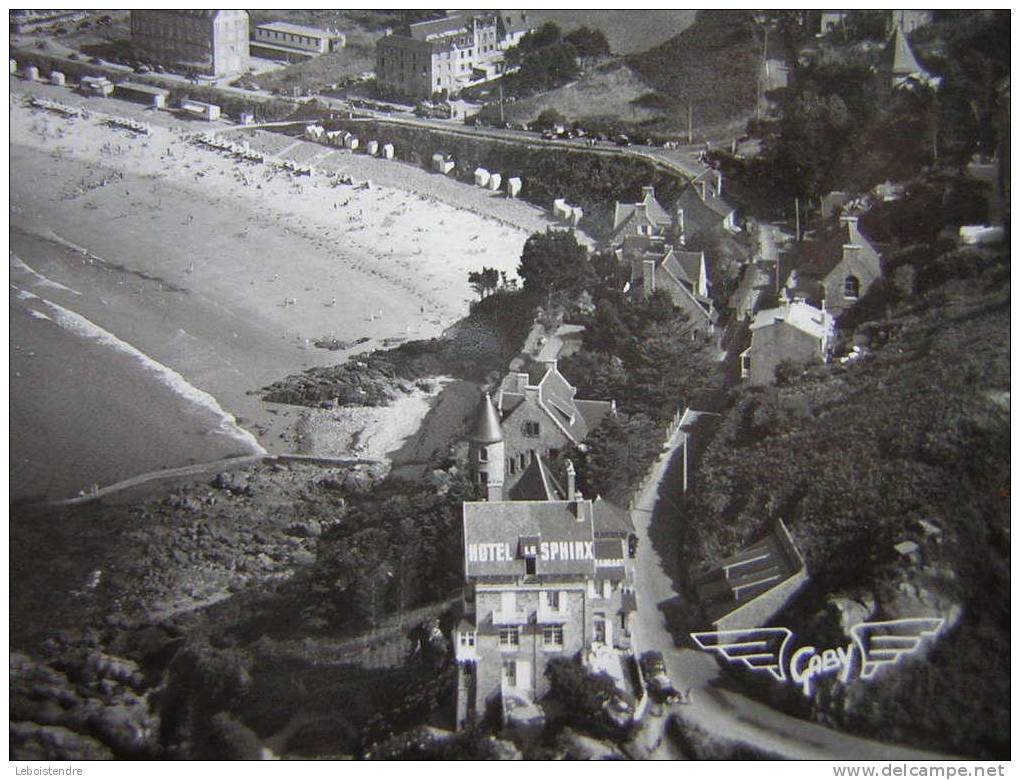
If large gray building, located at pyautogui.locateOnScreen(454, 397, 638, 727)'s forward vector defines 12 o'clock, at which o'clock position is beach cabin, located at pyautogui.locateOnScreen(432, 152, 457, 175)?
The beach cabin is roughly at 6 o'clock from the large gray building.

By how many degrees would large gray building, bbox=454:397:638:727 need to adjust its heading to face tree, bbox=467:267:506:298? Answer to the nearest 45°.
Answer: approximately 180°

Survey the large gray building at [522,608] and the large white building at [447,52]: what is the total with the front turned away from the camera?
0

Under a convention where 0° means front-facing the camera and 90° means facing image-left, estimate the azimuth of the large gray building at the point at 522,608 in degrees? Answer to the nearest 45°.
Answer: approximately 0°
